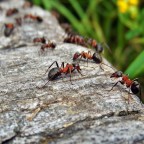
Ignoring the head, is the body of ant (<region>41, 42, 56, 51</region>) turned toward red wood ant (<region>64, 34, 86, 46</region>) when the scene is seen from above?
no

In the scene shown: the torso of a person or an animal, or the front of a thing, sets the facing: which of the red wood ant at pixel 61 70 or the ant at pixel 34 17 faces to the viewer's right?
the red wood ant

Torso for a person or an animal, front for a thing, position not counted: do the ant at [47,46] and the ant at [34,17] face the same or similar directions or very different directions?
same or similar directions

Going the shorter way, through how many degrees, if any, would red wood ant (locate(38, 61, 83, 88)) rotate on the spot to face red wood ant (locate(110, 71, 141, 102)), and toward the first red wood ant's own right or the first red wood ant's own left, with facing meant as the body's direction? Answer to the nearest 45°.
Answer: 0° — it already faces it

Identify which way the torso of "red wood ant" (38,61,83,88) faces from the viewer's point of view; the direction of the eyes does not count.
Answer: to the viewer's right
